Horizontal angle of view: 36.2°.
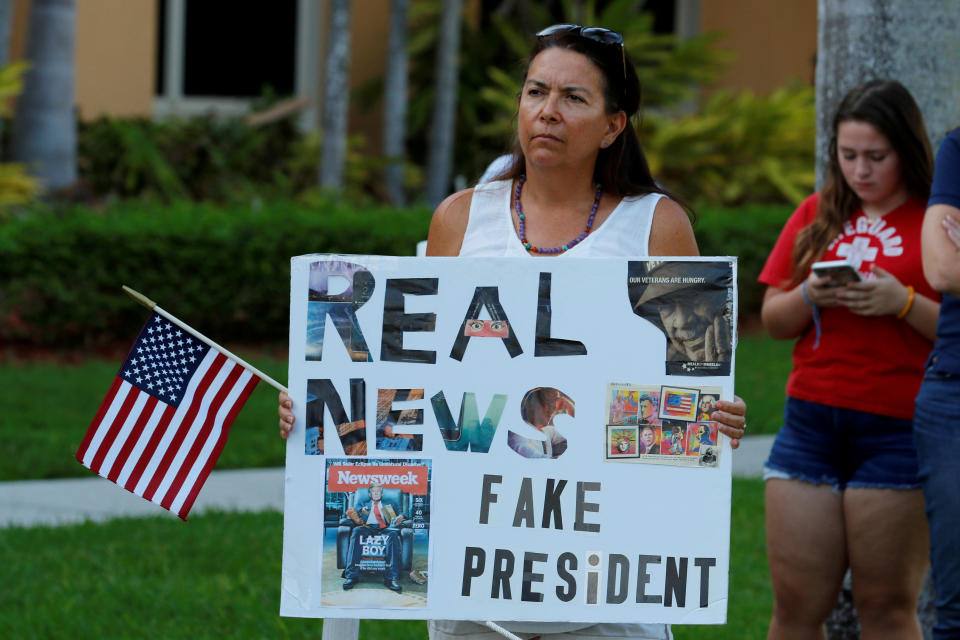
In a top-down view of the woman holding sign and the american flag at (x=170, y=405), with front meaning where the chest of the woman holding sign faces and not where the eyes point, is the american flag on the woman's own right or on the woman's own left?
on the woman's own right

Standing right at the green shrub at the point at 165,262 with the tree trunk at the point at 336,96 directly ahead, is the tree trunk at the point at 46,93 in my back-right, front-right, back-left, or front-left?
front-left

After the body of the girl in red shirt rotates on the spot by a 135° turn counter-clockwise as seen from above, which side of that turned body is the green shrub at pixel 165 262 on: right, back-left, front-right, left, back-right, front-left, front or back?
left

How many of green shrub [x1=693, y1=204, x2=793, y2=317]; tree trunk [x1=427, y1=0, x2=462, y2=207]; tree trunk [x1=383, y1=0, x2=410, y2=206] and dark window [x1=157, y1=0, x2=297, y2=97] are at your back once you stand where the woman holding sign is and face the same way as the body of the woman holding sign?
4

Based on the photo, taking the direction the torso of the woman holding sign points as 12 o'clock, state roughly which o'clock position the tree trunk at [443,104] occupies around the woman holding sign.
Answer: The tree trunk is roughly at 6 o'clock from the woman holding sign.

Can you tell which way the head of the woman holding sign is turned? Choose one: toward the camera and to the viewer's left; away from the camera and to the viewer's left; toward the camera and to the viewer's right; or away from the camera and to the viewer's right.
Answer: toward the camera and to the viewer's left

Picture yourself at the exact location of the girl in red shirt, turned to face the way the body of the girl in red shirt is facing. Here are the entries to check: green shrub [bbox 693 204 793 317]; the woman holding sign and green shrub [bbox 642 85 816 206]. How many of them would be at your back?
2

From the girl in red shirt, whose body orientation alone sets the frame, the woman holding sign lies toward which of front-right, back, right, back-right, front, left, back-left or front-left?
front-right

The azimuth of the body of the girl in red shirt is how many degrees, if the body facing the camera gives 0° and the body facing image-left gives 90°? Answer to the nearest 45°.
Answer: approximately 0°

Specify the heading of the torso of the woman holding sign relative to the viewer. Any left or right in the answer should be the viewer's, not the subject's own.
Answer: facing the viewer

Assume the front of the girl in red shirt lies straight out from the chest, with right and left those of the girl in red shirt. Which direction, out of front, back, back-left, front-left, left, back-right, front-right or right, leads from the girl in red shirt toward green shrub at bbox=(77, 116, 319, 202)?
back-right

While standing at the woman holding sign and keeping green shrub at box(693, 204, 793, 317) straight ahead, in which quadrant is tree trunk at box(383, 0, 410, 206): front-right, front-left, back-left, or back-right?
front-left

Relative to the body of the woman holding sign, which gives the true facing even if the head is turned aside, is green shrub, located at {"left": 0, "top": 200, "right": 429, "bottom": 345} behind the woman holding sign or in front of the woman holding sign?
behind

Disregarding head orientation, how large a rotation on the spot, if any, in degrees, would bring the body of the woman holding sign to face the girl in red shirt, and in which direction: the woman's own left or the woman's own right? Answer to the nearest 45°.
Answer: approximately 135° to the woman's own left

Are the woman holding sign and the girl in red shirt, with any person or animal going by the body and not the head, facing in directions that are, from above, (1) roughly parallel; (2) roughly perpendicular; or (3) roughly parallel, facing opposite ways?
roughly parallel

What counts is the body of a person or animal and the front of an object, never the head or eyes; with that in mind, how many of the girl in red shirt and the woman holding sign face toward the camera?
2
